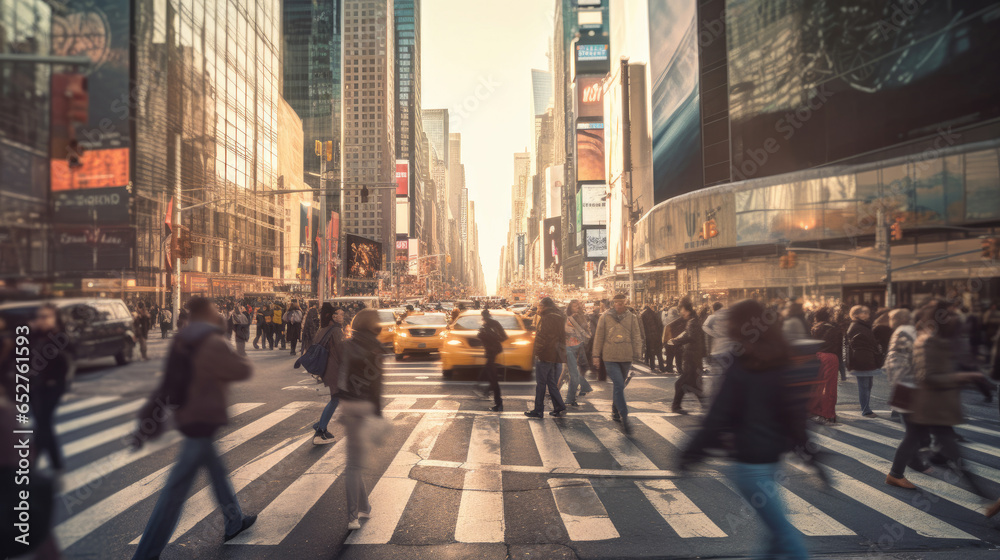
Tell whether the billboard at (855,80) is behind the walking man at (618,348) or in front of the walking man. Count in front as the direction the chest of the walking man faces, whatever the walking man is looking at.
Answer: behind

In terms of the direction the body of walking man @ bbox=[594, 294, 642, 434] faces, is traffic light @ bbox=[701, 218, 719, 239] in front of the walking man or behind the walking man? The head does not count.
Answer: behind

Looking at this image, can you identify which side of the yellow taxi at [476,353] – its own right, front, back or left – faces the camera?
front

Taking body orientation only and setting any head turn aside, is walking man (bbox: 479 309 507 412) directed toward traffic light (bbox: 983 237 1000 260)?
no

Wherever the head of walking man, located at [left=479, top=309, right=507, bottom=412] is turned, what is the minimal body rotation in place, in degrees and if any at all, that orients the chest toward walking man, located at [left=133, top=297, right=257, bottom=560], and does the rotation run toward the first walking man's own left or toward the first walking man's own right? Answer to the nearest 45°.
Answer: approximately 90° to the first walking man's own left

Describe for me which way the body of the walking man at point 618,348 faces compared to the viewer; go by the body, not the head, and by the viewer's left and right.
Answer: facing the viewer

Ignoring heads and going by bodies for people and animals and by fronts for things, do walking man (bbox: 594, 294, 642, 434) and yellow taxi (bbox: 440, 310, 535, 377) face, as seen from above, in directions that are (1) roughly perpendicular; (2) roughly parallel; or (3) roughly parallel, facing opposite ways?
roughly parallel

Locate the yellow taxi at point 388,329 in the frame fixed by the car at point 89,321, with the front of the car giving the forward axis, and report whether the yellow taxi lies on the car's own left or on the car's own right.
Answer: on the car's own left

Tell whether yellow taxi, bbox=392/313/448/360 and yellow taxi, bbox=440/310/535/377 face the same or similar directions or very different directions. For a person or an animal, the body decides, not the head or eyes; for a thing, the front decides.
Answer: same or similar directions

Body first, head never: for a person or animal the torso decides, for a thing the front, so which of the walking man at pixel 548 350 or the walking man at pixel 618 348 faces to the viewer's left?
the walking man at pixel 548 350

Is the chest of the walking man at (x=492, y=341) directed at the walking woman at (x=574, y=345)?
no

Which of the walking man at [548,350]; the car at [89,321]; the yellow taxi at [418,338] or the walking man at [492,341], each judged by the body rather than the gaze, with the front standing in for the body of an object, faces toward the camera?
the yellow taxi
